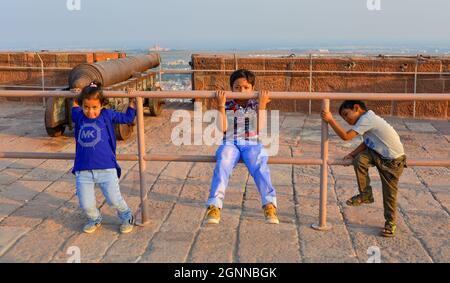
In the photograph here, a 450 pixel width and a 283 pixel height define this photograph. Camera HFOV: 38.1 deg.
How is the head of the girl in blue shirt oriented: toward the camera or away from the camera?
toward the camera

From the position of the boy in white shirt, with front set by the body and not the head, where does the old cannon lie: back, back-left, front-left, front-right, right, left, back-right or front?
front-right

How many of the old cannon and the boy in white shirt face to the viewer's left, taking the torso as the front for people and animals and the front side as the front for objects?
1

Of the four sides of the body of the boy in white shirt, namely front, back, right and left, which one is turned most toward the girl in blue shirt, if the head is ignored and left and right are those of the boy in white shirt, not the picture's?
front

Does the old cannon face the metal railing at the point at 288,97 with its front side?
no

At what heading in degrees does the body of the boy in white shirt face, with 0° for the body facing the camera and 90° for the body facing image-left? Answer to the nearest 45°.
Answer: approximately 90°

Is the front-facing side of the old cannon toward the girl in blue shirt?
no

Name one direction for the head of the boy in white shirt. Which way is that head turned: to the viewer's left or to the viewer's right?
to the viewer's left

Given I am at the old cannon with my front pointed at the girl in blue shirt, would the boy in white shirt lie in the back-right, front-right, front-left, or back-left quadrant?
front-left
